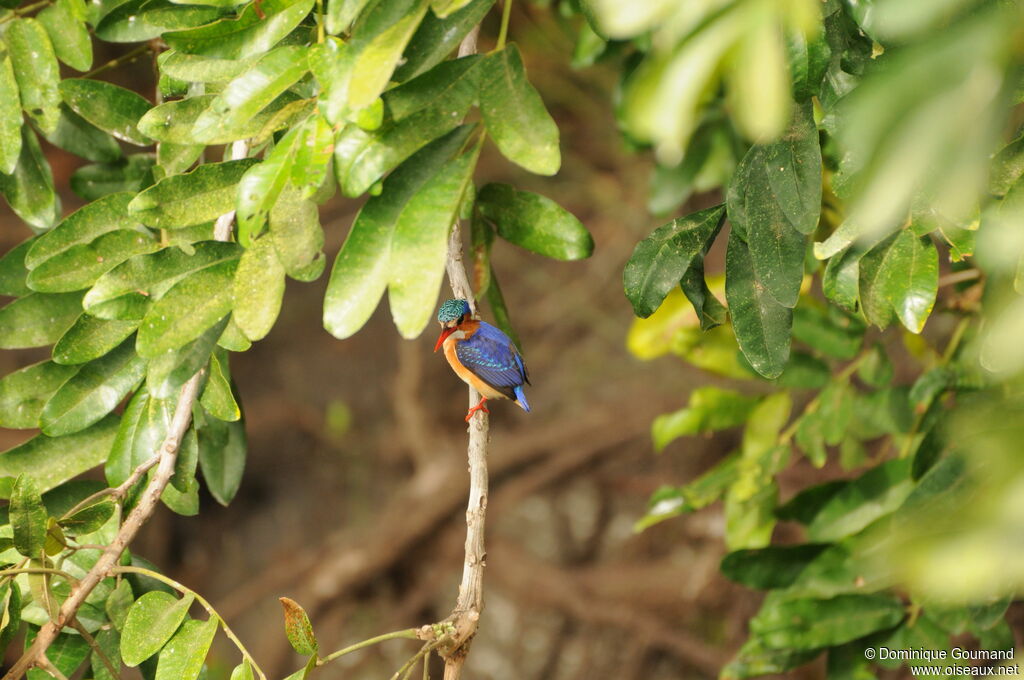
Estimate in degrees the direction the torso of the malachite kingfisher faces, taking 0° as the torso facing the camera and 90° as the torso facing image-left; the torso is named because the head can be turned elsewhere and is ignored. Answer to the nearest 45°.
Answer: approximately 90°
